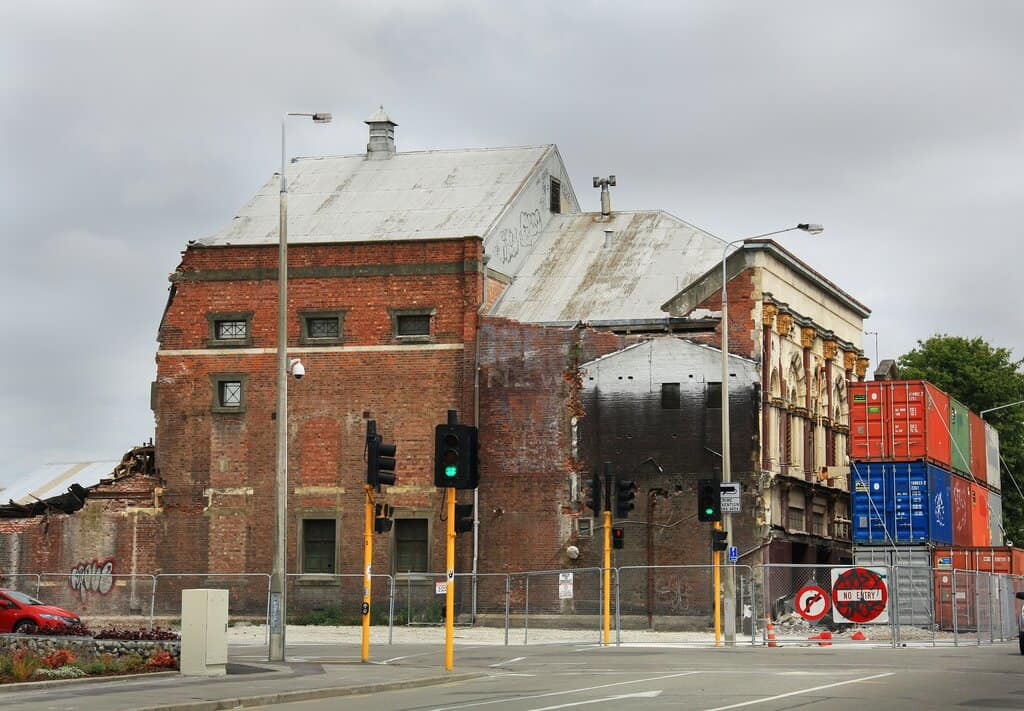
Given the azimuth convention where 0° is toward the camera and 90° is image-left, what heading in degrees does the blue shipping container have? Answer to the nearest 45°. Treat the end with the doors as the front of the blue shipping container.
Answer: approximately 0°

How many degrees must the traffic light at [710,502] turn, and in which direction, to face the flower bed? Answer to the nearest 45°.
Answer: approximately 45° to its right

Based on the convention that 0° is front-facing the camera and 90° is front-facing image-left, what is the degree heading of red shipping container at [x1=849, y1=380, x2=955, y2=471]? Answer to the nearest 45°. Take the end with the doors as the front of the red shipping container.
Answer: approximately 0°

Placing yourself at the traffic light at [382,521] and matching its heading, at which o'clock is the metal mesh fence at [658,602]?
The metal mesh fence is roughly at 10 o'clock from the traffic light.

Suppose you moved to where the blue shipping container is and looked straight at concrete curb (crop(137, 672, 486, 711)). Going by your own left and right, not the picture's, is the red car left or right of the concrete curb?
right

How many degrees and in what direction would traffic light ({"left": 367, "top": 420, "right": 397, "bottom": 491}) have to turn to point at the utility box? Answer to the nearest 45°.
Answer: approximately 135° to its right

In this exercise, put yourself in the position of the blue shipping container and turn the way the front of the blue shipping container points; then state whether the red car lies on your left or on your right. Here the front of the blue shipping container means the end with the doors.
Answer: on your right
